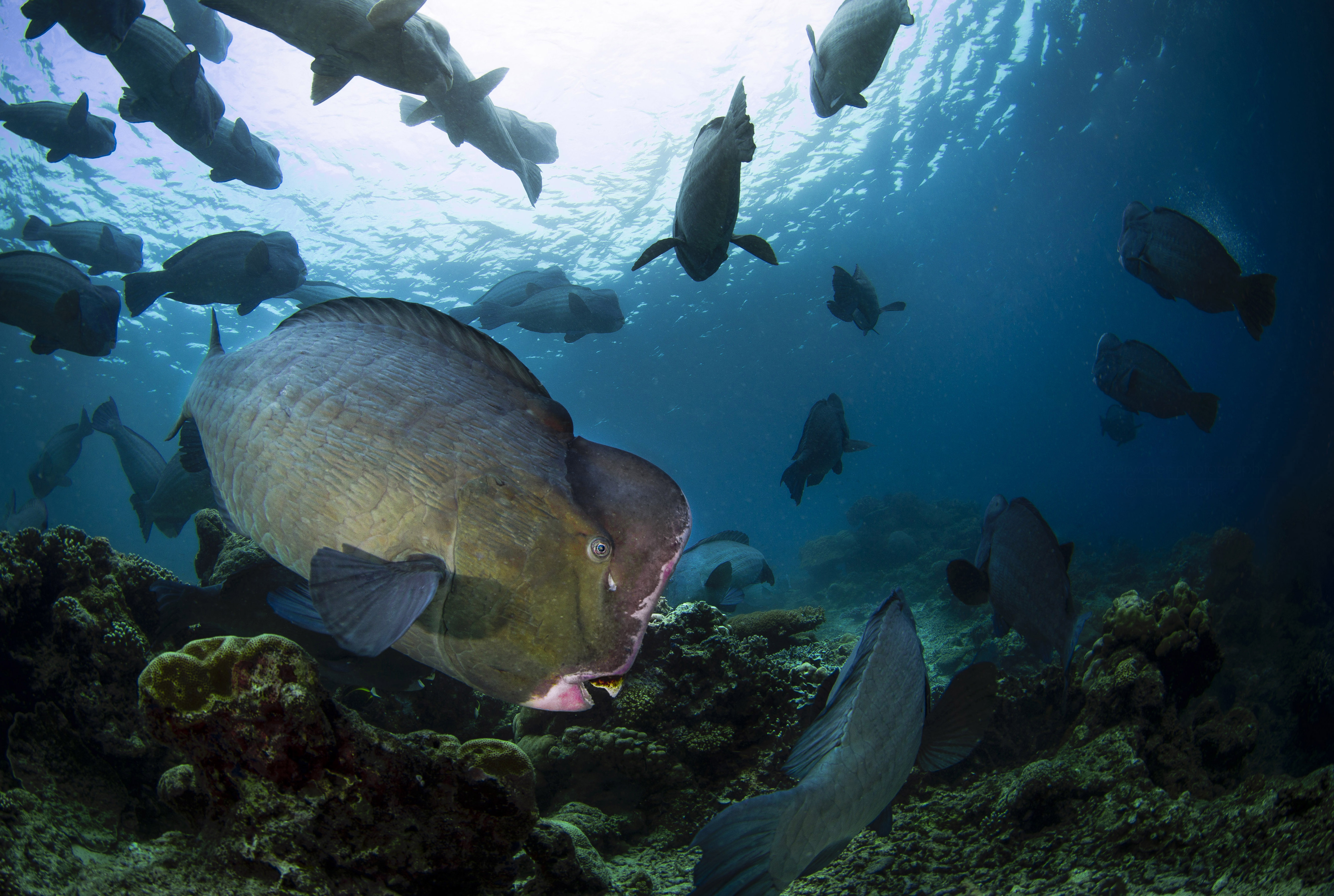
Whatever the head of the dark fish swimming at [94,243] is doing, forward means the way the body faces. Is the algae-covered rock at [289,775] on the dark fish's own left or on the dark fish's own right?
on the dark fish's own right

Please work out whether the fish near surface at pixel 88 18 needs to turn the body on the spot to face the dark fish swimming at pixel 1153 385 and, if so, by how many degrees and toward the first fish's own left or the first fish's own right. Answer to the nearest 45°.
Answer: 0° — it already faces it

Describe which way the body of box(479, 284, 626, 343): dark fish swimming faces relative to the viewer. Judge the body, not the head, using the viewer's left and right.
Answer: facing to the right of the viewer

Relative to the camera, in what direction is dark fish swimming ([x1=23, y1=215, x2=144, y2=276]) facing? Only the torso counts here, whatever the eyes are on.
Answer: to the viewer's right

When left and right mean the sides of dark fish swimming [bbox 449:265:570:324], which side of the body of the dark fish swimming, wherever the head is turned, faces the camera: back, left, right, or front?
right

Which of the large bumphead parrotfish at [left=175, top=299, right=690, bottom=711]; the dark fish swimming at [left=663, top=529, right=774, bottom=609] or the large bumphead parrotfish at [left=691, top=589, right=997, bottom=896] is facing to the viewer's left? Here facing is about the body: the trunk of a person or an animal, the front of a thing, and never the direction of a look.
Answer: the dark fish swimming
